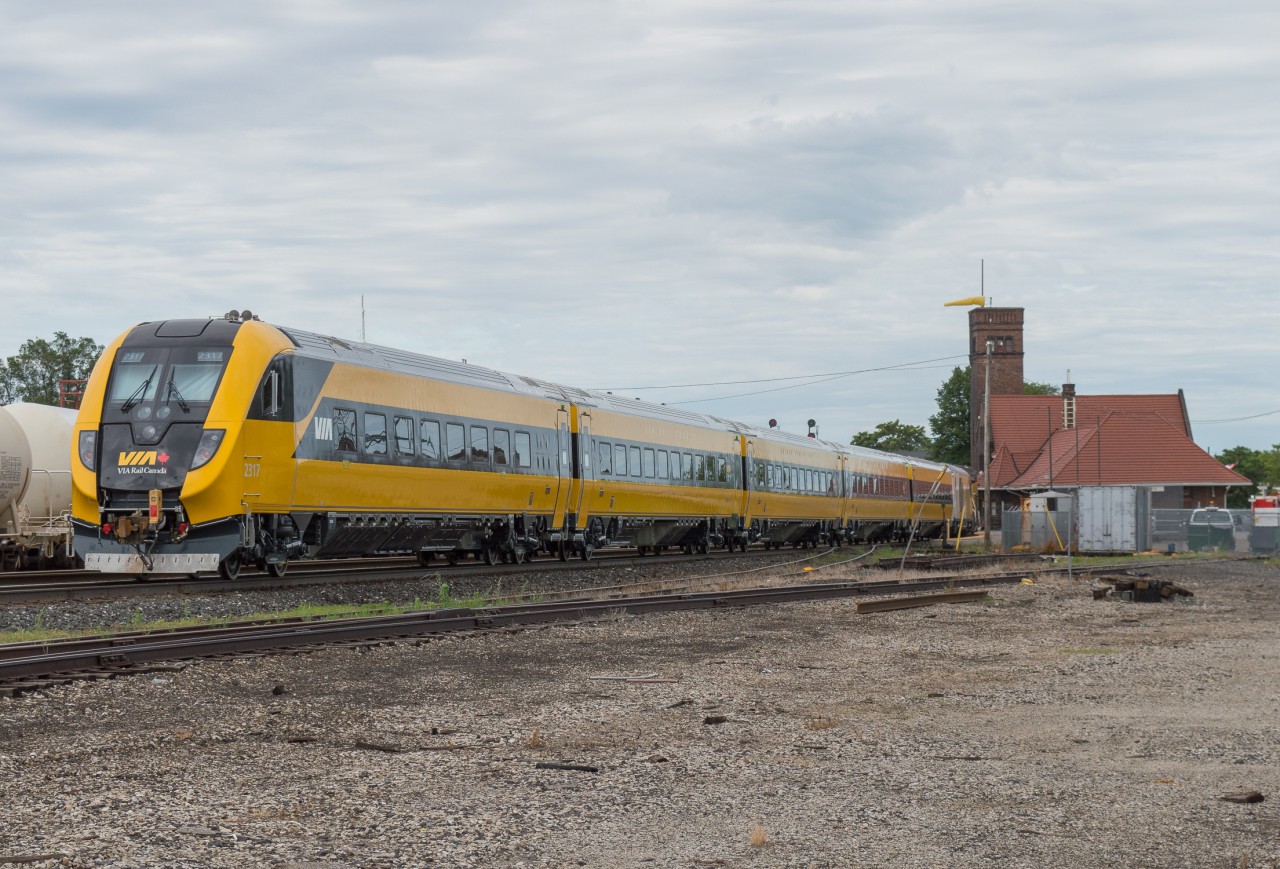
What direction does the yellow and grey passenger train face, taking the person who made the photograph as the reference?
facing the viewer and to the left of the viewer

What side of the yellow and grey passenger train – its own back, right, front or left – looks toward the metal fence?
back
